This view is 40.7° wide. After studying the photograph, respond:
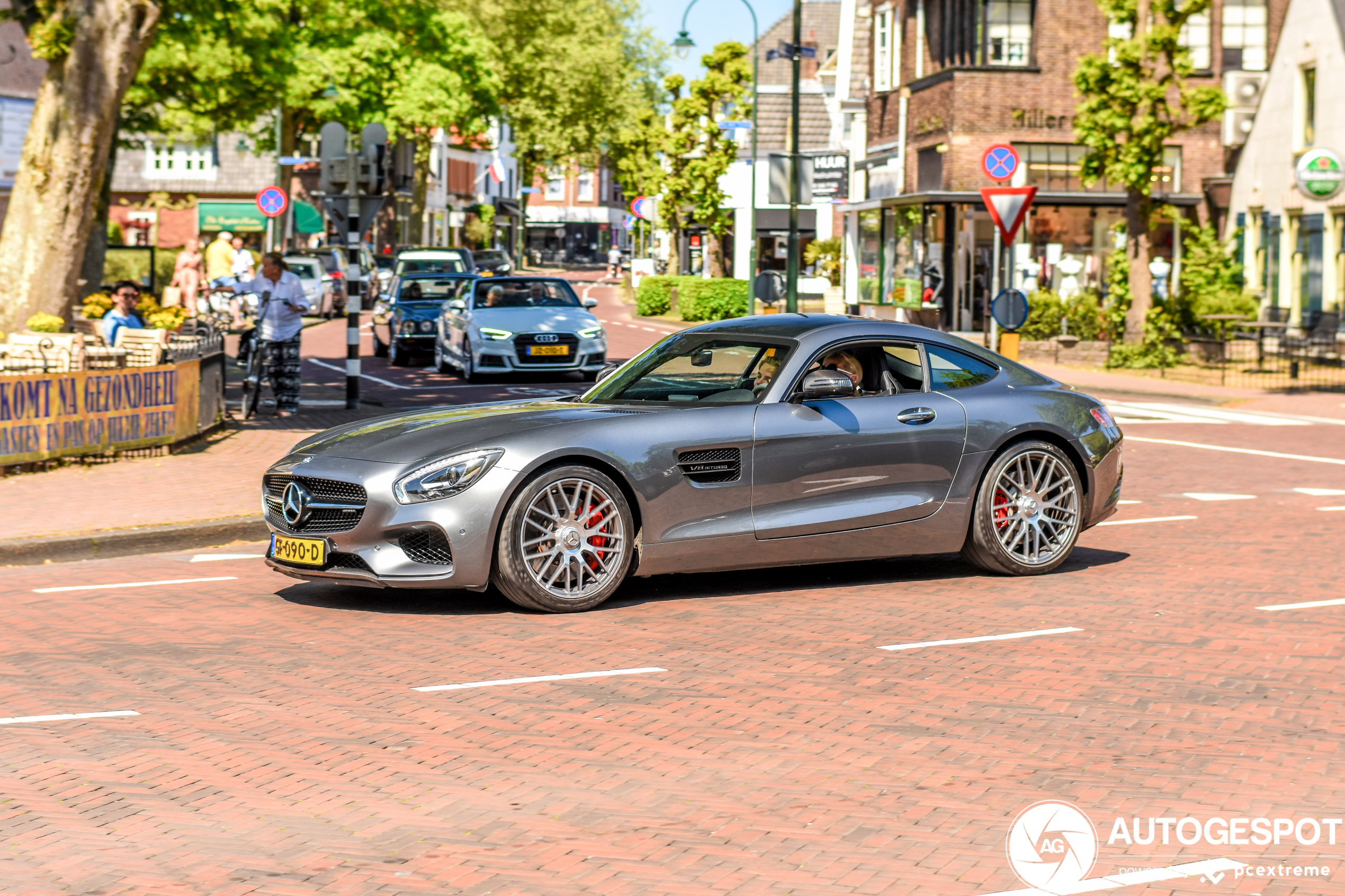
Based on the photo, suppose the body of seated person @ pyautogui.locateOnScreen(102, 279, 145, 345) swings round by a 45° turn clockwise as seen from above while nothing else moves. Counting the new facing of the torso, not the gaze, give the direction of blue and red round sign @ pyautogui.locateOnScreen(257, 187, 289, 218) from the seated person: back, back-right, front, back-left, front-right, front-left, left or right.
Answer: back

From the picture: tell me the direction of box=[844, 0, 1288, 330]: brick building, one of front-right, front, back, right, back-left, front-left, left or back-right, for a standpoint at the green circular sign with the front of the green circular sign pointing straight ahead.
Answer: back-right

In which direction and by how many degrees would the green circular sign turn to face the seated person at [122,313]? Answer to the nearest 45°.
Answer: approximately 45° to its right

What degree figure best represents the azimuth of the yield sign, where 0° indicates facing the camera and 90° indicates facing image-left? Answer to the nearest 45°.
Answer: approximately 0°

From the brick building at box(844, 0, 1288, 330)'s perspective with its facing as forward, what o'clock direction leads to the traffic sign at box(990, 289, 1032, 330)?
The traffic sign is roughly at 12 o'clock from the brick building.

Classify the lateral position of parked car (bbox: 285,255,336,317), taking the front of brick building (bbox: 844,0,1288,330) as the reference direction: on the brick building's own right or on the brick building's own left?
on the brick building's own right
